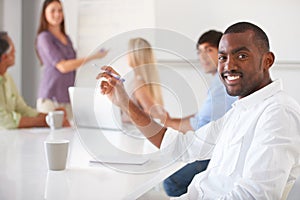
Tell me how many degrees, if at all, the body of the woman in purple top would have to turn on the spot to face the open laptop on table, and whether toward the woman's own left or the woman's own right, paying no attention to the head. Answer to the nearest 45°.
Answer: approximately 45° to the woman's own right

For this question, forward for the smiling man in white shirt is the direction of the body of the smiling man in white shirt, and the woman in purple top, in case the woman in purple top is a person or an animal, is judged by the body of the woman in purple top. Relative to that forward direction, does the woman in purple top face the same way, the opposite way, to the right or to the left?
to the left

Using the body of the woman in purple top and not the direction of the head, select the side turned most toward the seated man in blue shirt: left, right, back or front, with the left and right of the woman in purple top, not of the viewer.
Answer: front

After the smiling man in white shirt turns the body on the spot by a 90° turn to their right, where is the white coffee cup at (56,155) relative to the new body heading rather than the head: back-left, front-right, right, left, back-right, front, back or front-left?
front-left

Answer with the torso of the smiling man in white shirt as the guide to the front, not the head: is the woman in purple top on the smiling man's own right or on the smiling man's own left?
on the smiling man's own right

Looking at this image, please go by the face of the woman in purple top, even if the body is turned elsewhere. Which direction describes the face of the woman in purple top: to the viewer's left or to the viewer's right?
to the viewer's right

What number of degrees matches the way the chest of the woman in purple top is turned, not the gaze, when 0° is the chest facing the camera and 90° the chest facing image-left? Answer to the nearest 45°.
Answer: approximately 315°

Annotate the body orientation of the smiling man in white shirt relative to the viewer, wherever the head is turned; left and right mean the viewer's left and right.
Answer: facing the viewer and to the left of the viewer

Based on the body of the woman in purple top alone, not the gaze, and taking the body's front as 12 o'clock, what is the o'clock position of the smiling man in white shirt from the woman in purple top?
The smiling man in white shirt is roughly at 1 o'clock from the woman in purple top.

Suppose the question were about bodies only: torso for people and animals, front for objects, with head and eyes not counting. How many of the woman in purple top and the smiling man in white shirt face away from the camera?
0
